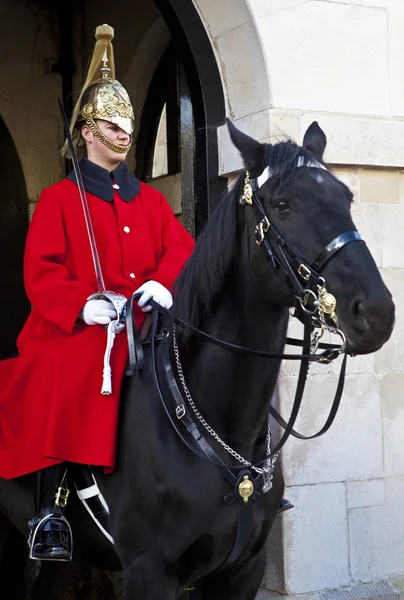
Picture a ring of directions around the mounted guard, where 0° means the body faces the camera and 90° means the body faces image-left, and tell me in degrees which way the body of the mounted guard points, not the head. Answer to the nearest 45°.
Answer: approximately 315°

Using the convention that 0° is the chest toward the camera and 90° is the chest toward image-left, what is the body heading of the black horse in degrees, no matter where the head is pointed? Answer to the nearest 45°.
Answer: approximately 315°
